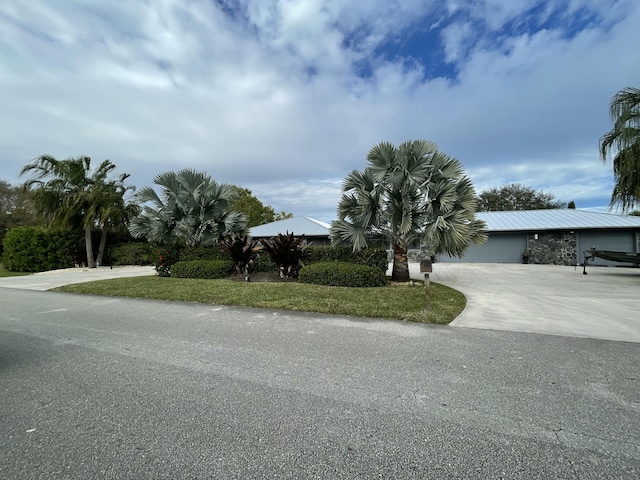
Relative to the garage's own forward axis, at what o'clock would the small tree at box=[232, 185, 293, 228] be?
The small tree is roughly at 3 o'clock from the garage.

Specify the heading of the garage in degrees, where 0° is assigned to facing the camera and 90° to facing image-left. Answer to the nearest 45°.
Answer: approximately 0°

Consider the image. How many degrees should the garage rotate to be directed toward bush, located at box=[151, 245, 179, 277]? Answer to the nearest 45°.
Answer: approximately 45° to its right

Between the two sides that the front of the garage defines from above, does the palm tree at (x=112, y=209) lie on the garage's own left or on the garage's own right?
on the garage's own right

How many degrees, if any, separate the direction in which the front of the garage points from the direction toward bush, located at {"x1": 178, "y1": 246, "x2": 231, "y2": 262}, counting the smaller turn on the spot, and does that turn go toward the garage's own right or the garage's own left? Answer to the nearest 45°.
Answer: approximately 45° to the garage's own right

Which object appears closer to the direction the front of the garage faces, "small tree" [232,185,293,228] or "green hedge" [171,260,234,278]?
the green hedge
